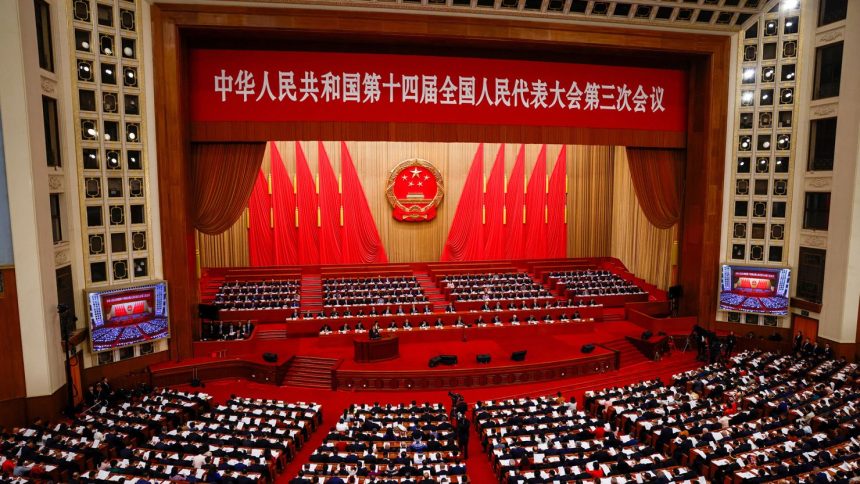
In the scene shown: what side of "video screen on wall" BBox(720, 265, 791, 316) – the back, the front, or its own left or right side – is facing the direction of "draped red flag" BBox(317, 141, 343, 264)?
right

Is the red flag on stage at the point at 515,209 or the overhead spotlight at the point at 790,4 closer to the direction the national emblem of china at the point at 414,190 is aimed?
the overhead spotlight

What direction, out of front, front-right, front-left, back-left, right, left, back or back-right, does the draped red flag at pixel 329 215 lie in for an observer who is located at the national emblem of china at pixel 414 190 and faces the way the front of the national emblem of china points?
right

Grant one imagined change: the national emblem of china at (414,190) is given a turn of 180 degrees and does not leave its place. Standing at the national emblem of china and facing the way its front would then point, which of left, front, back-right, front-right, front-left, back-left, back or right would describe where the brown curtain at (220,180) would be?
back-left

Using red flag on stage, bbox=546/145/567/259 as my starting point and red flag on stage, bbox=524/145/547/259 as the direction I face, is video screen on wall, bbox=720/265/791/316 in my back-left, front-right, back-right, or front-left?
back-left

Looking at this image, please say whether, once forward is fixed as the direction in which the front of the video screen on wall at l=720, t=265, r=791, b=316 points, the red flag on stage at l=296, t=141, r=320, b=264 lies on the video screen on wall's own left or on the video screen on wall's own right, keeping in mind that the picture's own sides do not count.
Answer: on the video screen on wall's own right

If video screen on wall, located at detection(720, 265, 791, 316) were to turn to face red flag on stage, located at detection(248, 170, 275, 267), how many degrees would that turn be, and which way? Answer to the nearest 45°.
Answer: approximately 90° to its right

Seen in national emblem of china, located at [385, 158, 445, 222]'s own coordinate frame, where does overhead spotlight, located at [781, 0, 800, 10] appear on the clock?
The overhead spotlight is roughly at 10 o'clock from the national emblem of china.

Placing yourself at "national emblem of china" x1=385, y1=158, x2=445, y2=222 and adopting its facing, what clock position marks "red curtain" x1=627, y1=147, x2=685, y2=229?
The red curtain is roughly at 10 o'clock from the national emblem of china.

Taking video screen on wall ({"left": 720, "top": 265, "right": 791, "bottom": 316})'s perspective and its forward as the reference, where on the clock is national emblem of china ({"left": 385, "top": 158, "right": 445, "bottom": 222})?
The national emblem of china is roughly at 3 o'clock from the video screen on wall.

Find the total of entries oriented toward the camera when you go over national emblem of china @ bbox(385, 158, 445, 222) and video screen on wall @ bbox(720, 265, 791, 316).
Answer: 2

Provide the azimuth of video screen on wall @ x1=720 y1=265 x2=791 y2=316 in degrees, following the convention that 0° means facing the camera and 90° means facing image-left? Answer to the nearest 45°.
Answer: approximately 0°

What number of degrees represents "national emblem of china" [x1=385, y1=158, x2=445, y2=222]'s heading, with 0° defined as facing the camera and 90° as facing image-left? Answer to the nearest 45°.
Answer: approximately 0°

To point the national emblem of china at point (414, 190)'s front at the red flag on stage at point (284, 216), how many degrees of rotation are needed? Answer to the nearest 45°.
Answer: approximately 90° to its right

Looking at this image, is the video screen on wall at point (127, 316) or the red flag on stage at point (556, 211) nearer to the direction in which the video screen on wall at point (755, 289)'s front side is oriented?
the video screen on wall
